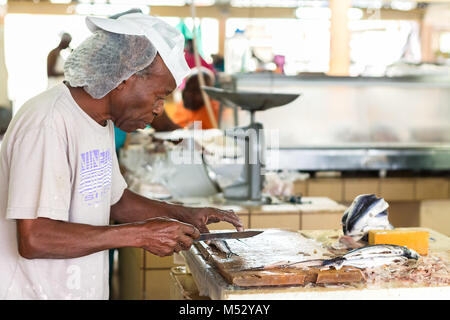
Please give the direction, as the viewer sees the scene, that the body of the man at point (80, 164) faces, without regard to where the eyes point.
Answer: to the viewer's right

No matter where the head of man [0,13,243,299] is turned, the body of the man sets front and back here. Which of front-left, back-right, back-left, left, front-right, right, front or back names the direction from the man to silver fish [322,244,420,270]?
front

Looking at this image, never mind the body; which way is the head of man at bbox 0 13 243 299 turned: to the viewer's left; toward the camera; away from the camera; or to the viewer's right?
to the viewer's right

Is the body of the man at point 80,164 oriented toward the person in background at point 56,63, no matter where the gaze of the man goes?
no

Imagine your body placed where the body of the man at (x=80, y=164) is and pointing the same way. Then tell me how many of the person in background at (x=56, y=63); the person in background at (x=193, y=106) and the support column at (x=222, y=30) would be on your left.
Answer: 3

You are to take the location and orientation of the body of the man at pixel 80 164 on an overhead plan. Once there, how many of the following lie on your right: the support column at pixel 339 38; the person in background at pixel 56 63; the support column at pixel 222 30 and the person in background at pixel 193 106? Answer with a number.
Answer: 0

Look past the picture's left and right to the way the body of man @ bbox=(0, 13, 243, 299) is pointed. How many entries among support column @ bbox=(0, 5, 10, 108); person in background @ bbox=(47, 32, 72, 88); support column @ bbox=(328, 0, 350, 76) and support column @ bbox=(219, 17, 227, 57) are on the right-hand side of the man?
0

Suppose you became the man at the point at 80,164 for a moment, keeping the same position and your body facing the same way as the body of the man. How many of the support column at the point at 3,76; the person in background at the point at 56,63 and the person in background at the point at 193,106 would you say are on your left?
3

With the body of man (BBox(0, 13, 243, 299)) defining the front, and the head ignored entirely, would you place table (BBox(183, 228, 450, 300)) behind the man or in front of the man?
in front

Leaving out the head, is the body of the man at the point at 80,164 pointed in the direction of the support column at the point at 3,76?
no

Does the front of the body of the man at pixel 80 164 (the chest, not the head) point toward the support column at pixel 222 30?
no

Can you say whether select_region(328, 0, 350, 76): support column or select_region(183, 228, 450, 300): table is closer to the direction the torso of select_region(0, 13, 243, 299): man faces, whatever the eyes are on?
the table

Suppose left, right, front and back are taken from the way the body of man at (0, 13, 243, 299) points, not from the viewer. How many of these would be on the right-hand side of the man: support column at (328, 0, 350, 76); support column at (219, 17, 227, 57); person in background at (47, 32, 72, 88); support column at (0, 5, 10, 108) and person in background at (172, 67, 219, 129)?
0

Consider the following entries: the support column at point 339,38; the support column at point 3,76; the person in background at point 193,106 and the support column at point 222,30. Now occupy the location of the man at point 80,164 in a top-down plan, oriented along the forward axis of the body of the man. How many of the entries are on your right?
0

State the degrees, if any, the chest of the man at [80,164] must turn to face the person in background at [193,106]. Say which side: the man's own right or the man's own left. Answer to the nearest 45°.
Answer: approximately 90° to the man's own left

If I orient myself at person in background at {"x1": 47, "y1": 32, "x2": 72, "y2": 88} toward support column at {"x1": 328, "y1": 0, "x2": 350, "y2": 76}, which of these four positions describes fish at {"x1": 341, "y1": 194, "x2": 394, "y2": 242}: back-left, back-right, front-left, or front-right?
front-right

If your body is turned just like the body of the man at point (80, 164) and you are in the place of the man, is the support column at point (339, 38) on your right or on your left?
on your left

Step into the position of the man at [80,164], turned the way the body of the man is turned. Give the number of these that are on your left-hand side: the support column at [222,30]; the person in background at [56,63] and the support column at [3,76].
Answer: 3

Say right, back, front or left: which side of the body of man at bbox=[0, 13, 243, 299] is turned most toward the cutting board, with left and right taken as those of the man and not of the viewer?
front
